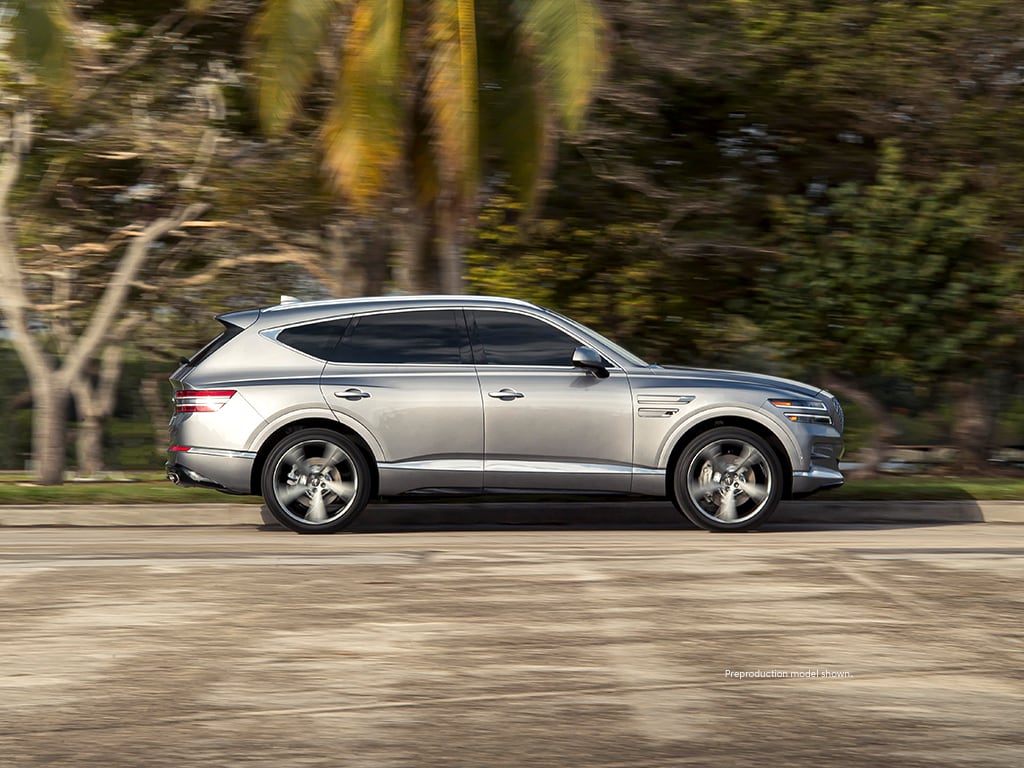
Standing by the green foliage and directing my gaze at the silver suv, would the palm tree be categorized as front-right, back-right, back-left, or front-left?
front-right

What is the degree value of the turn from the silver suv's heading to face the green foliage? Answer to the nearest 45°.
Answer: approximately 45° to its left

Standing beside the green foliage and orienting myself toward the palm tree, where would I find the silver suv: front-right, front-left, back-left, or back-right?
front-left

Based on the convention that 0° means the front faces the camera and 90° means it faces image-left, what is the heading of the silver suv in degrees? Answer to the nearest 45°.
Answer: approximately 270°
